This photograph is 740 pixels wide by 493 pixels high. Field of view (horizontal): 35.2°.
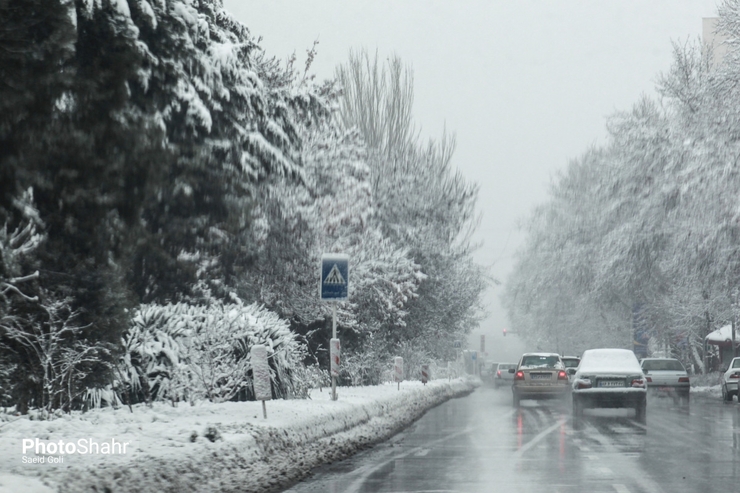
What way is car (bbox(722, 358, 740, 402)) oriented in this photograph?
away from the camera

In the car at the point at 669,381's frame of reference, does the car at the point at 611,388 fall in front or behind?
behind

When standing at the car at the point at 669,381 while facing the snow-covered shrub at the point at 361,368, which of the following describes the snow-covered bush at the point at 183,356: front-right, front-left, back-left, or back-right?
front-left

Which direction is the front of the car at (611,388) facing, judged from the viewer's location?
facing away from the viewer

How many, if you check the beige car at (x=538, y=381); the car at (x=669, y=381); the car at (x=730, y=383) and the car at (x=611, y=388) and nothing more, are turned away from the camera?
4

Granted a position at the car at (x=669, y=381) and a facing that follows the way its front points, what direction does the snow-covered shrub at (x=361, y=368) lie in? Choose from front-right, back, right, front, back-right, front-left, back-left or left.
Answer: back-left

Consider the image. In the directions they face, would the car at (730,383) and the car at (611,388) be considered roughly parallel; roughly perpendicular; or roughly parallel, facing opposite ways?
roughly parallel

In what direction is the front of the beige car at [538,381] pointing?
away from the camera

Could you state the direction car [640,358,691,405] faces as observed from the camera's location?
facing away from the viewer

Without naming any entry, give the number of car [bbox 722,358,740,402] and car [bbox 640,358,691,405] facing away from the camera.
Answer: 2

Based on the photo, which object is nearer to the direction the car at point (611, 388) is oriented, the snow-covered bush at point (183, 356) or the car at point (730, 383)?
the car
